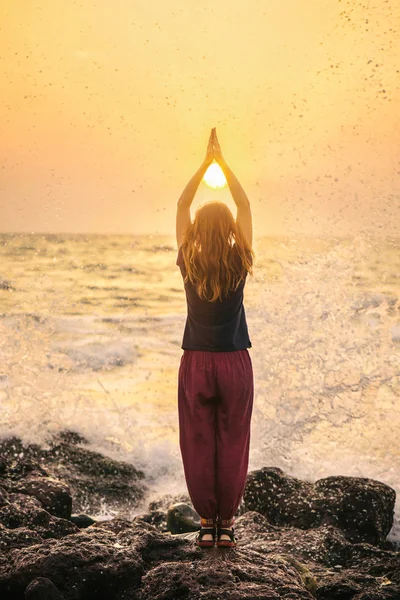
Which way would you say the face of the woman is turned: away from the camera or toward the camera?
away from the camera

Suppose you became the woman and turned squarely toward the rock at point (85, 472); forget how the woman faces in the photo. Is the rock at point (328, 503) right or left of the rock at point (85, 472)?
right

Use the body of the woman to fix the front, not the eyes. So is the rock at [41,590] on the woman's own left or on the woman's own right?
on the woman's own left

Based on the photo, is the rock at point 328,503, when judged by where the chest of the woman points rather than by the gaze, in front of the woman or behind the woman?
in front

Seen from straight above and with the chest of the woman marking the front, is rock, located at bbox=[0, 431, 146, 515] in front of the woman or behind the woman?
in front

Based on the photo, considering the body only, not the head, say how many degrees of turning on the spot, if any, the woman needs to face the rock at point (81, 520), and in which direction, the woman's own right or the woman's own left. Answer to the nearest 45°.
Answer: approximately 45° to the woman's own left

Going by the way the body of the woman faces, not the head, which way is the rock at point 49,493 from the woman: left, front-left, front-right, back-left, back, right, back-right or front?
front-left

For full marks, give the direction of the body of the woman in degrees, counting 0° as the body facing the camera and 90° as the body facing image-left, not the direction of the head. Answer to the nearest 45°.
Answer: approximately 180°
